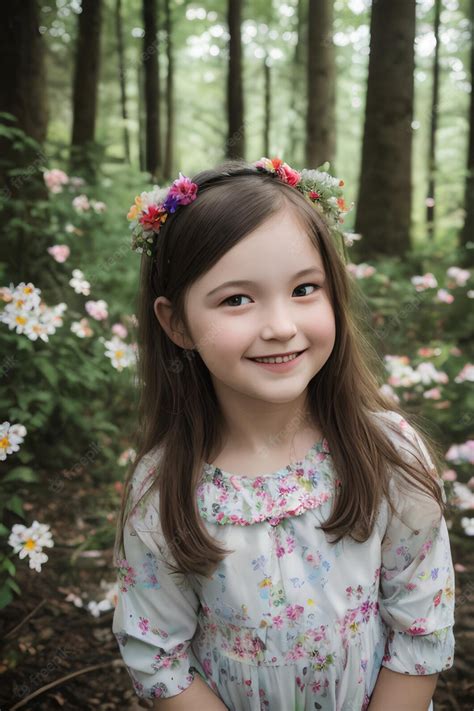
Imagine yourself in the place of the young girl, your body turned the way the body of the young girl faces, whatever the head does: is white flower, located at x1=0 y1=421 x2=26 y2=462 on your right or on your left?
on your right

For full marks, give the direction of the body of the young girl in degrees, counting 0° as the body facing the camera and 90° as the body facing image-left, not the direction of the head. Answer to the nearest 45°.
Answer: approximately 0°

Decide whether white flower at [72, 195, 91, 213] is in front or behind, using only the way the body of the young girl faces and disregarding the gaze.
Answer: behind

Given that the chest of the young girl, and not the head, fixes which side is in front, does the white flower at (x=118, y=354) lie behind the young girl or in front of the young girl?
behind
